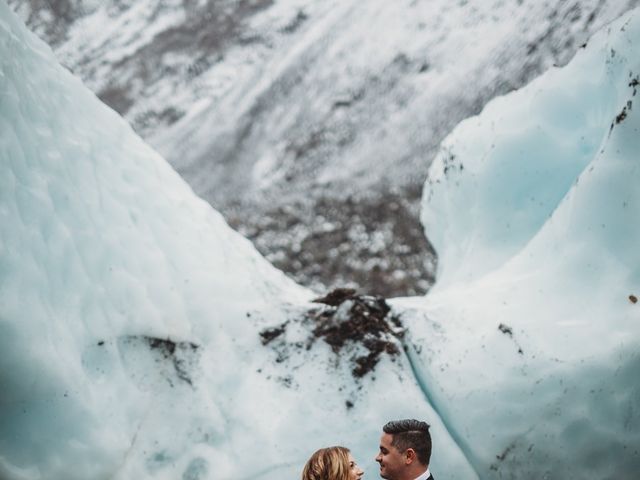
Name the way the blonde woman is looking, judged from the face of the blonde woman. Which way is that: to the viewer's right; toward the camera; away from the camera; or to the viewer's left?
to the viewer's right

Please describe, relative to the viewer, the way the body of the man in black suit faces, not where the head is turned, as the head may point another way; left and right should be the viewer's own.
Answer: facing to the left of the viewer

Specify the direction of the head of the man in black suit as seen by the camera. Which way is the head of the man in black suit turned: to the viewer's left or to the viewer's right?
to the viewer's left
